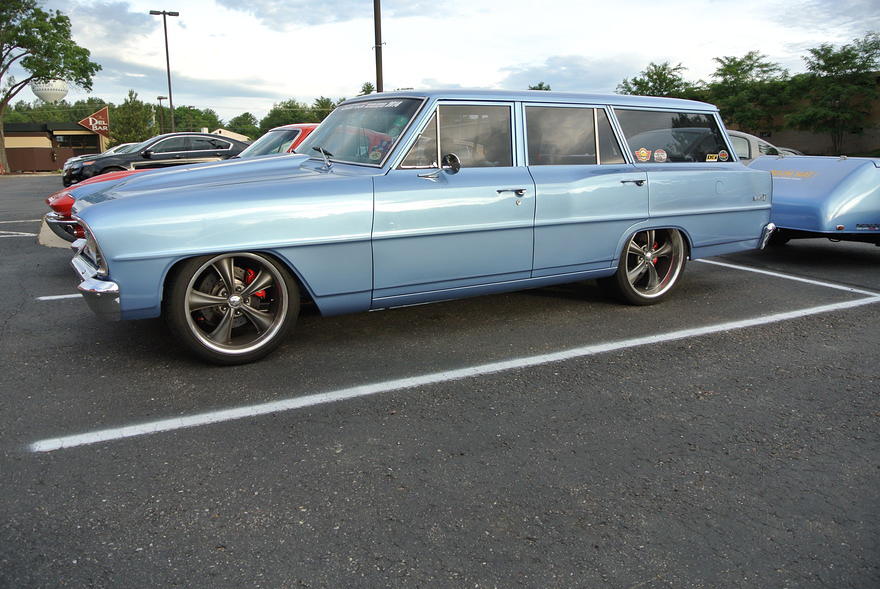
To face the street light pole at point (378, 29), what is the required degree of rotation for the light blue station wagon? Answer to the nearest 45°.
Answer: approximately 135° to its right

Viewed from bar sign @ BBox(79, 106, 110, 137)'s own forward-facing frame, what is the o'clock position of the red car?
The red car is roughly at 12 o'clock from the bar sign.

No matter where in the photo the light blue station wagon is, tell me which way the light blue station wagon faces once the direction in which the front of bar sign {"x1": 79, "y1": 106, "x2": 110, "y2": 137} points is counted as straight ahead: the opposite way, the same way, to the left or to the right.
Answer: to the right

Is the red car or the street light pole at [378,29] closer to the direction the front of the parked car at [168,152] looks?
the red car

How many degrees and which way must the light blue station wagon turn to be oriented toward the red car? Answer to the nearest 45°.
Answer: approximately 90° to its right

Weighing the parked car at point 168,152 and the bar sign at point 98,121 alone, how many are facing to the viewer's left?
1

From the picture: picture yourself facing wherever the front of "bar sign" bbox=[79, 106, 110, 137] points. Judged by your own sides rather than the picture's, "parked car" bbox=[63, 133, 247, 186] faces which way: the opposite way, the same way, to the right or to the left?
to the right

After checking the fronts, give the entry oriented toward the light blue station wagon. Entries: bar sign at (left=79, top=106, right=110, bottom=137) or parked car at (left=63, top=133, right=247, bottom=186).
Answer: the bar sign

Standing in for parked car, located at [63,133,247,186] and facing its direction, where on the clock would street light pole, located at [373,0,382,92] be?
The street light pole is roughly at 7 o'clock from the parked car.

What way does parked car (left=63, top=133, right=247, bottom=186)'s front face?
to the viewer's left

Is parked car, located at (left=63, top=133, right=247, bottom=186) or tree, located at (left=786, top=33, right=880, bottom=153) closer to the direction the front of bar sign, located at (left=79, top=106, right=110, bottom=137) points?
the parked car

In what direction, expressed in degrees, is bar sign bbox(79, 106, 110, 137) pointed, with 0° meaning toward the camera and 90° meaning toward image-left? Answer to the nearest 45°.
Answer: approximately 0°
